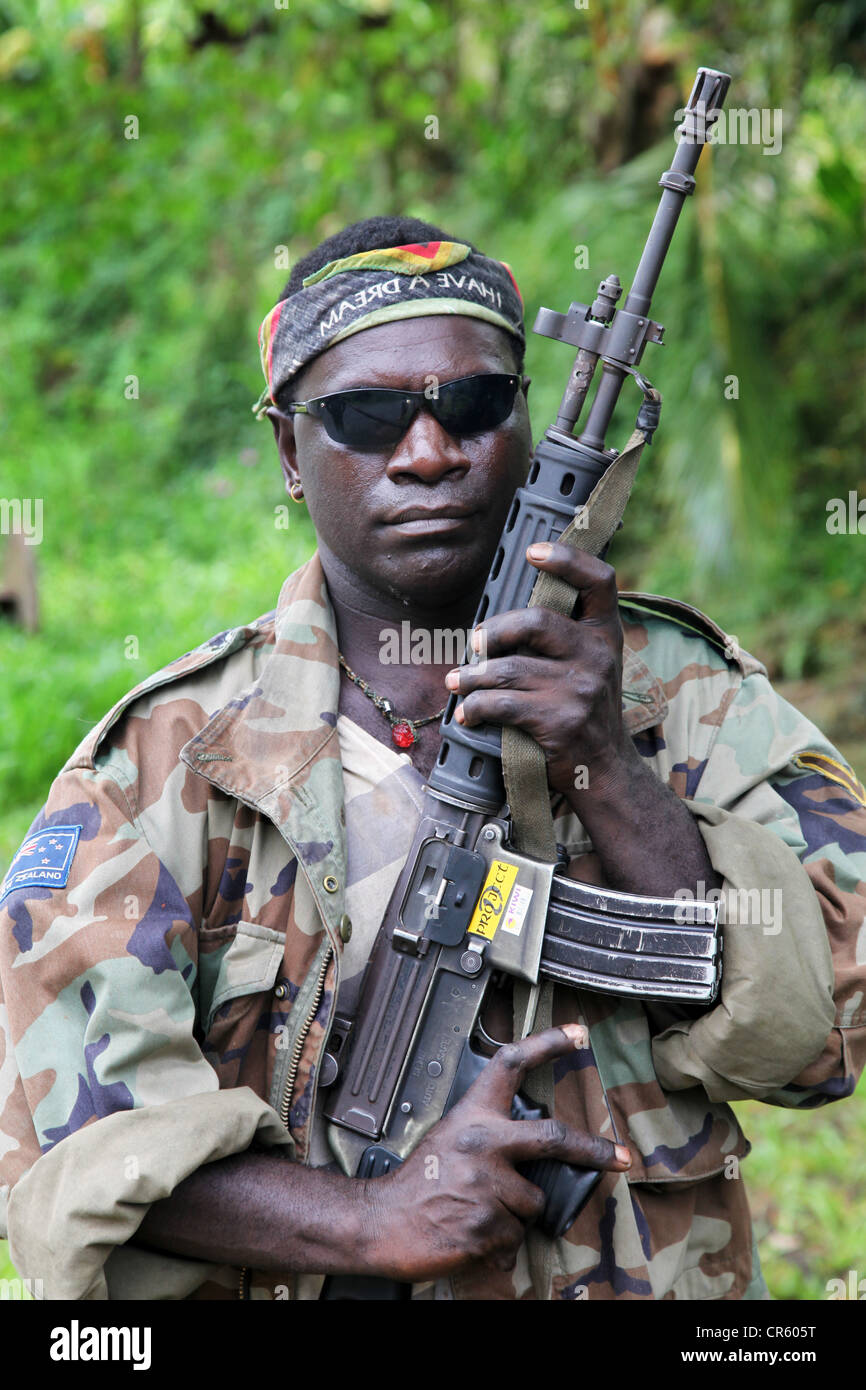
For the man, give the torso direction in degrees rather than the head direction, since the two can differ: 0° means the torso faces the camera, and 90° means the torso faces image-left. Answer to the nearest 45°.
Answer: approximately 0°
